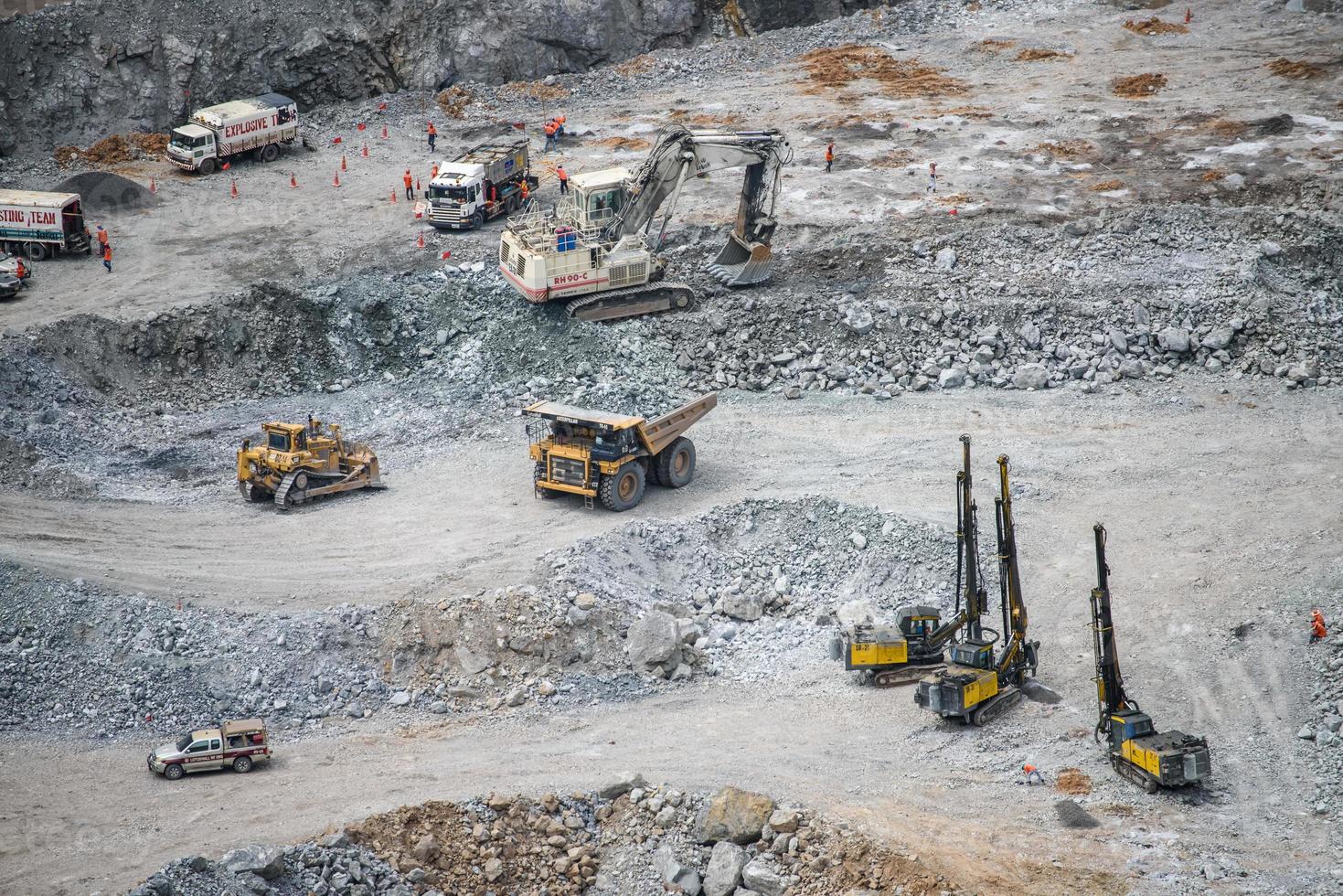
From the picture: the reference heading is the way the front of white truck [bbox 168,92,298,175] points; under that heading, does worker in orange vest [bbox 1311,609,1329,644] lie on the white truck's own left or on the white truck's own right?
on the white truck's own left

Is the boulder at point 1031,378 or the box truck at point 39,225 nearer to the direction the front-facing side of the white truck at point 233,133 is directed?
the box truck

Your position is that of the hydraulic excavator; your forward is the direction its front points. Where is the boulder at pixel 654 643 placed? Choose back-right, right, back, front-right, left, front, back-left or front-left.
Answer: back-right

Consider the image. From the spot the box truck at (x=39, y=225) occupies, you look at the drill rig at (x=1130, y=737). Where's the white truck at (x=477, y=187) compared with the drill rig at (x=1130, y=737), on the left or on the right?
left

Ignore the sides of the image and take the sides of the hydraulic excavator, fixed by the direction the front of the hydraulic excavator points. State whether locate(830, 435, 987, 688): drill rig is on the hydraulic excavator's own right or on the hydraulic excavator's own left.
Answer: on the hydraulic excavator's own right

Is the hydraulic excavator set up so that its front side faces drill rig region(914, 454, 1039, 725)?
no

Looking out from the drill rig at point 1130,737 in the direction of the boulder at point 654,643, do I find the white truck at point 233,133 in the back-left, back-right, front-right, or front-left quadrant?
front-right

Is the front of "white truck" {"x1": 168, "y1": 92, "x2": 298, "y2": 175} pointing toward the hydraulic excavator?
no

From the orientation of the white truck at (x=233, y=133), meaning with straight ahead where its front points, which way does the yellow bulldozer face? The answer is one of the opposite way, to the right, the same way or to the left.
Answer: the opposite way

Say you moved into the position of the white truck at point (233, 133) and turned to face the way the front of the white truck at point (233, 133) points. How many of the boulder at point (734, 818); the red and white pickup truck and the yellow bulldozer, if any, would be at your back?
0

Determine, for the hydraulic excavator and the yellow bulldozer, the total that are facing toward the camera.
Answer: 0

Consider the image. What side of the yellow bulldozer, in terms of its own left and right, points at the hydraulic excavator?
front

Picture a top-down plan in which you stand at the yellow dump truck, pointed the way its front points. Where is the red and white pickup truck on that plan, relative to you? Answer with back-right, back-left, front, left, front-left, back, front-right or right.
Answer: front

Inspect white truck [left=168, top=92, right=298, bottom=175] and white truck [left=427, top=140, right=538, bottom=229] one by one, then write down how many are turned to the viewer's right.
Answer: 0

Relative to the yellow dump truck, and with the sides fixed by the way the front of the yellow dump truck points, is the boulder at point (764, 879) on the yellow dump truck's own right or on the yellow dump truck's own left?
on the yellow dump truck's own left

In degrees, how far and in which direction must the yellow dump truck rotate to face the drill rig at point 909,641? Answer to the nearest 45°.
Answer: approximately 90° to its left

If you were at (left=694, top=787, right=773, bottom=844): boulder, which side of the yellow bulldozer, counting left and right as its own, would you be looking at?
right

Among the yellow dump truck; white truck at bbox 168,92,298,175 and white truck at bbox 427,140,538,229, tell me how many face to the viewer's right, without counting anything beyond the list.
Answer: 0

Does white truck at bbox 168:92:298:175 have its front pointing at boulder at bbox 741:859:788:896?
no

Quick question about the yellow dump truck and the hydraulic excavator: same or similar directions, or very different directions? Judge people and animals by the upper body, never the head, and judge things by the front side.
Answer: very different directions

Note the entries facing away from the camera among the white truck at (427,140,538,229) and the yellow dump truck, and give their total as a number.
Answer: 0

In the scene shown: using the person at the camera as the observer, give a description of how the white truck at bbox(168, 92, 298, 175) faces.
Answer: facing the viewer and to the left of the viewer
